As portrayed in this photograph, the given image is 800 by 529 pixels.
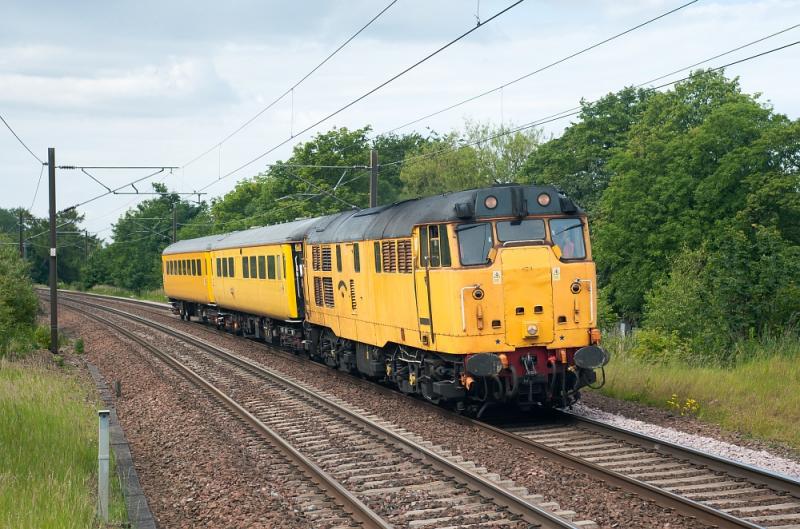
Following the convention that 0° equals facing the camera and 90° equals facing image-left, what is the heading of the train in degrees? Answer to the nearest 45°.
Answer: approximately 315°

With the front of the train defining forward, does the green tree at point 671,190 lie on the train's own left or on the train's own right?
on the train's own left

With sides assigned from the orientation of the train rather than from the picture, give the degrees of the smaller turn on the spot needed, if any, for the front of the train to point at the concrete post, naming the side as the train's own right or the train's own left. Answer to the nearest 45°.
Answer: approximately 90° to the train's own right

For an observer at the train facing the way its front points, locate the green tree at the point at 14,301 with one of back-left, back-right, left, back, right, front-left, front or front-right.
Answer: back
